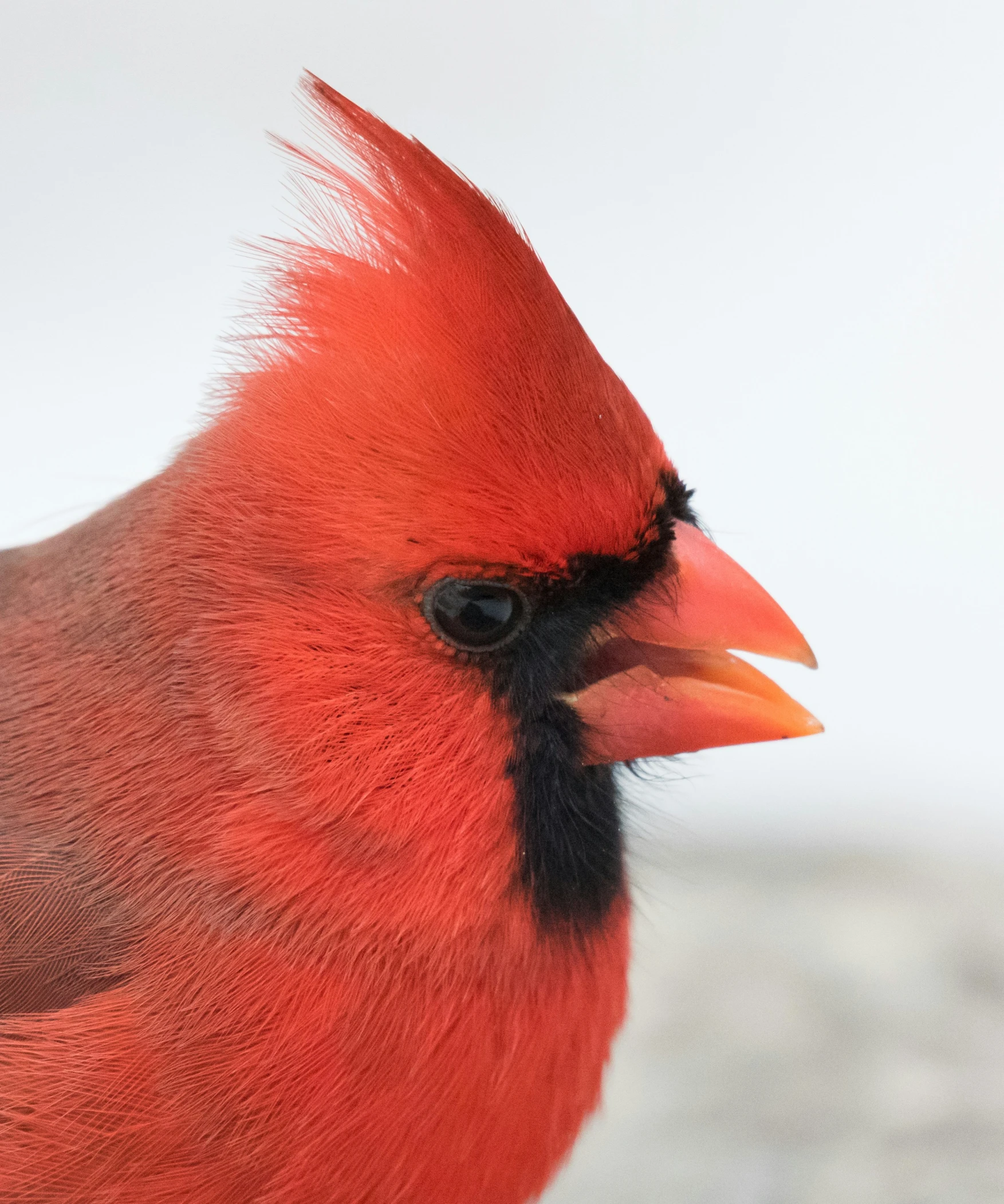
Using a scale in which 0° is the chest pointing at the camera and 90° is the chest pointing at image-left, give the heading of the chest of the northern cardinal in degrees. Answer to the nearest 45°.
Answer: approximately 270°
